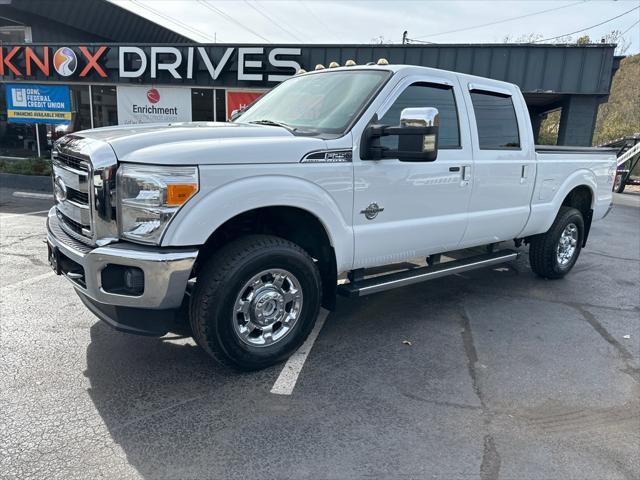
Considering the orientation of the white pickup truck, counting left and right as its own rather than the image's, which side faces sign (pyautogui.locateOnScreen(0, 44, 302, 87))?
right

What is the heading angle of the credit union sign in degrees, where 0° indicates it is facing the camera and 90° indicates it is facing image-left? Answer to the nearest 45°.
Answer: approximately 0°

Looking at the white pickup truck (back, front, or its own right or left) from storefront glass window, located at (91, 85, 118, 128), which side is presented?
right

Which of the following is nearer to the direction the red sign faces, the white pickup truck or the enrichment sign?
the white pickup truck

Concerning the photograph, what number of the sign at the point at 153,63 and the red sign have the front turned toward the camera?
2

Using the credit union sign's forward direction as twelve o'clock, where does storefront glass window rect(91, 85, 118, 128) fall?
The storefront glass window is roughly at 10 o'clock from the credit union sign.
